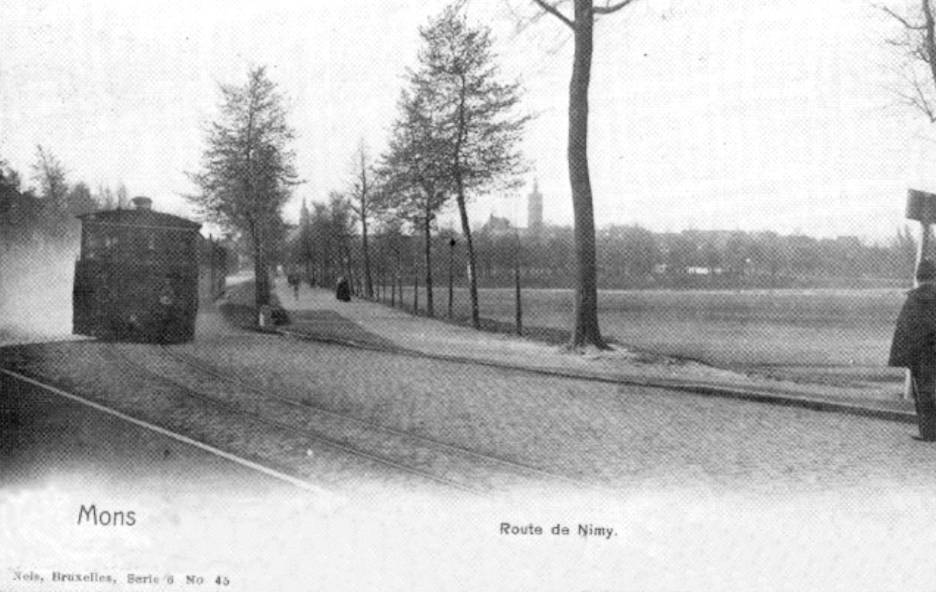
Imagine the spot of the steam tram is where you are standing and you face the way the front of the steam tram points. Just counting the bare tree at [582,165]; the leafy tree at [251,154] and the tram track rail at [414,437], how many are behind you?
1

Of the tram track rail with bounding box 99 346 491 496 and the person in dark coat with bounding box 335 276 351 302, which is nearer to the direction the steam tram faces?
the tram track rail

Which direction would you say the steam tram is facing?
toward the camera

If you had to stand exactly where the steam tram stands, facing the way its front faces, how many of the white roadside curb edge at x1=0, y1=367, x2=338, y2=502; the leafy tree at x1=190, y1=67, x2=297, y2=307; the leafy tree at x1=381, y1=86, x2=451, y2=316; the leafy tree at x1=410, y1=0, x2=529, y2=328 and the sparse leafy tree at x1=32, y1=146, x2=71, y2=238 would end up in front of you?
1

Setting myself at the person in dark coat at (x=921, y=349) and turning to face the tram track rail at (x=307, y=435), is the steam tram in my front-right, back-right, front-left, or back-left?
front-right

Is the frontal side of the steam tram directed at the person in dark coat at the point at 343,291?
no

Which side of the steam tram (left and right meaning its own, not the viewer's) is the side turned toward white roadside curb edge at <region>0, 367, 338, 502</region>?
front

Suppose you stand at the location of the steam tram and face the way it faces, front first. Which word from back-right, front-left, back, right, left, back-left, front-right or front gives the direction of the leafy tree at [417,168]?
back-left

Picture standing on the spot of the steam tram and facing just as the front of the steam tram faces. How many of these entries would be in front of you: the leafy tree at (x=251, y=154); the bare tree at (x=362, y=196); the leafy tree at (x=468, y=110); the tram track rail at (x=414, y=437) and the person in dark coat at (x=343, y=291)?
1

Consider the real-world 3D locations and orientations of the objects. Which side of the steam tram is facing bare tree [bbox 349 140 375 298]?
back

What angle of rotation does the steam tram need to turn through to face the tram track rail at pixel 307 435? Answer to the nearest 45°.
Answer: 0° — it already faces it

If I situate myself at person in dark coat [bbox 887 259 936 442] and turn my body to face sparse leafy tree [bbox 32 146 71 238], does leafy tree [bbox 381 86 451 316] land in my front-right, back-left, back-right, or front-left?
front-right

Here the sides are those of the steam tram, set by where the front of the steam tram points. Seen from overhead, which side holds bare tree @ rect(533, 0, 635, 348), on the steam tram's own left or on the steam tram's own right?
on the steam tram's own left

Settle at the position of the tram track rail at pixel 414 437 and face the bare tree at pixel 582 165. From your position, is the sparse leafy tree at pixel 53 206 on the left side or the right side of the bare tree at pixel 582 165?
left

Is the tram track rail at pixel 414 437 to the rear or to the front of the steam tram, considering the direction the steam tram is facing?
to the front

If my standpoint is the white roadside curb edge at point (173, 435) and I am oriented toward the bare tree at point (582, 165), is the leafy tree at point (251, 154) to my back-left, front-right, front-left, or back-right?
front-left
